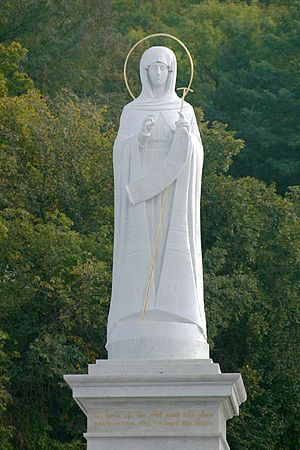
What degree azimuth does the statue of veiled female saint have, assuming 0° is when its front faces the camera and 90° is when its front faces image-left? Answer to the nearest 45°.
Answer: approximately 0°
